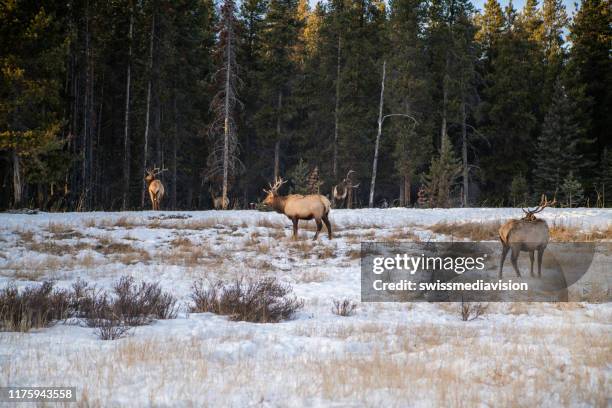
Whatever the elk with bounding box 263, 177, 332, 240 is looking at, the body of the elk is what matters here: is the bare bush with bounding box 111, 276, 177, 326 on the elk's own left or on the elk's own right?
on the elk's own left

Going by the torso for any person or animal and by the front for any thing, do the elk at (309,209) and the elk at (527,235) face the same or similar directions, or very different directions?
very different directions

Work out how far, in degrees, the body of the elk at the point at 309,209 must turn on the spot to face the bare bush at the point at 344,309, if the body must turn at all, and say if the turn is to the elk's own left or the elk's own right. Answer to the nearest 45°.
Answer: approximately 90° to the elk's own left

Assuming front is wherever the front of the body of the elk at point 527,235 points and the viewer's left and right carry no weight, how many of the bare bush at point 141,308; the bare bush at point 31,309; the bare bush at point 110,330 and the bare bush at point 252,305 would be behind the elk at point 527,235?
4

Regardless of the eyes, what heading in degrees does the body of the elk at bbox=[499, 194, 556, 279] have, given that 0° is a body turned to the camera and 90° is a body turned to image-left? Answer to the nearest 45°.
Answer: approximately 225°

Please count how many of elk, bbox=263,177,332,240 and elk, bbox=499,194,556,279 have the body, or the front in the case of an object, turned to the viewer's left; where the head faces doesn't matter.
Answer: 1

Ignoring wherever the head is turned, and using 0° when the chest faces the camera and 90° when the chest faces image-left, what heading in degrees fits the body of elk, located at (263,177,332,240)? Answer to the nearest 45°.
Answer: approximately 90°

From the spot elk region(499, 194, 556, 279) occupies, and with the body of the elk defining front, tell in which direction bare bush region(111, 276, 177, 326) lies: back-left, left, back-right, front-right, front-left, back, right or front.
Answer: back

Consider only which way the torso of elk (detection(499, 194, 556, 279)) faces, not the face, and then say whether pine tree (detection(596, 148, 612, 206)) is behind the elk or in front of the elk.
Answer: in front

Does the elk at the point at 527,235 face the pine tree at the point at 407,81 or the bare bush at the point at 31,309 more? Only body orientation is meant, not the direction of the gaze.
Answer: the pine tree

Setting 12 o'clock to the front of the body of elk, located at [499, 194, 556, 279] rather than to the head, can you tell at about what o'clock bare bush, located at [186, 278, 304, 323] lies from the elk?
The bare bush is roughly at 6 o'clock from the elk.

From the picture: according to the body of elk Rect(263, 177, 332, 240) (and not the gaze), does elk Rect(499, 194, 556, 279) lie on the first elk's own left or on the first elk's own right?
on the first elk's own left

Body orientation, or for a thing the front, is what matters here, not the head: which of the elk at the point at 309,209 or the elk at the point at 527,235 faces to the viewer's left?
the elk at the point at 309,209

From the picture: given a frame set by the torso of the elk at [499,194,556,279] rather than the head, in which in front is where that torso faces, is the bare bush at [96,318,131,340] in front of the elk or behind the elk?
behind

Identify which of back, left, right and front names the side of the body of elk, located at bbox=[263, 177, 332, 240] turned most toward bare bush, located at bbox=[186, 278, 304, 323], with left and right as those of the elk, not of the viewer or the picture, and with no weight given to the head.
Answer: left

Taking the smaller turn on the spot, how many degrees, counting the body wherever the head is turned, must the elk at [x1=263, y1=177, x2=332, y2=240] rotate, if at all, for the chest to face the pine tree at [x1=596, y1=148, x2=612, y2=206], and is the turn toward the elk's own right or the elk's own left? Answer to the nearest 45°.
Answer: approximately 135° to the elk's own right
